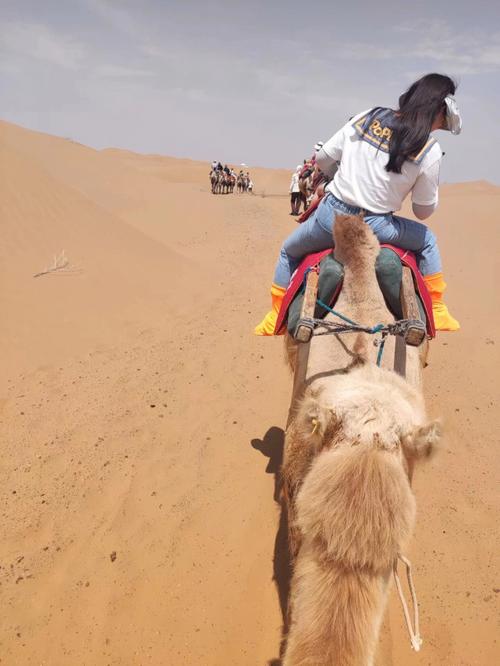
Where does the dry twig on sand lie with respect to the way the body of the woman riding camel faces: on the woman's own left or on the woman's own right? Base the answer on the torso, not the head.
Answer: on the woman's own left

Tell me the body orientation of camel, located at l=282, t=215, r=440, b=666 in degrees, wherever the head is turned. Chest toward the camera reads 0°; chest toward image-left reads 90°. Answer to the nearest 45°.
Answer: approximately 180°

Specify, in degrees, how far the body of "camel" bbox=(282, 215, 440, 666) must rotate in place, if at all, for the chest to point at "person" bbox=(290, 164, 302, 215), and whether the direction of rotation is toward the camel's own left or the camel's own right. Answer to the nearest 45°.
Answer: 0° — it already faces them

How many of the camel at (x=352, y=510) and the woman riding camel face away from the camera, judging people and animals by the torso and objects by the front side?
2

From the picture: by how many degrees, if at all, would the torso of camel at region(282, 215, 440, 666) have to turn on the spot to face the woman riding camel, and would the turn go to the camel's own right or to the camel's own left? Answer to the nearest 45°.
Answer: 0° — it already faces them

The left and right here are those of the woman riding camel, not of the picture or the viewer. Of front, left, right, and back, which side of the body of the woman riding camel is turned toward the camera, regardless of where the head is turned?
back

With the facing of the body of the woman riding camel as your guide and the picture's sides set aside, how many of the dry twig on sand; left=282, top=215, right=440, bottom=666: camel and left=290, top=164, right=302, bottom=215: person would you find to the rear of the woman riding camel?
1

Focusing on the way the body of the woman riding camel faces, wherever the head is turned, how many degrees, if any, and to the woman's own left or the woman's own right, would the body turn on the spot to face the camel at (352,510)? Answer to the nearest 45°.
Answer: approximately 180°

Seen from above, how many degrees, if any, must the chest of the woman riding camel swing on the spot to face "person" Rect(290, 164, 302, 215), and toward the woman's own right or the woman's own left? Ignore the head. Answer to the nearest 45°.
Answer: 0° — they already face them
